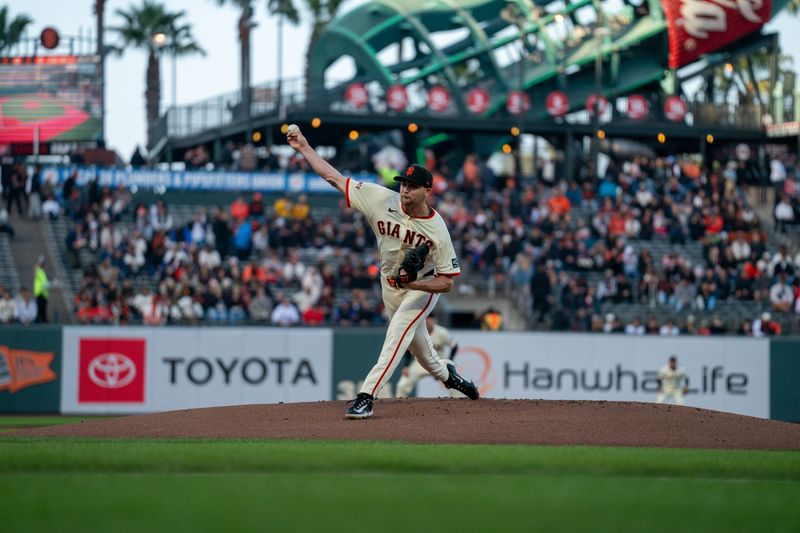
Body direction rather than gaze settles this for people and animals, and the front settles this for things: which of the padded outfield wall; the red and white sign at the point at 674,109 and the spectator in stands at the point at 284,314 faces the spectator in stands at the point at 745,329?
the red and white sign

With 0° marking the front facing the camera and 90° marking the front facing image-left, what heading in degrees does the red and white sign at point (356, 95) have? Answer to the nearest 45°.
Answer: approximately 0°

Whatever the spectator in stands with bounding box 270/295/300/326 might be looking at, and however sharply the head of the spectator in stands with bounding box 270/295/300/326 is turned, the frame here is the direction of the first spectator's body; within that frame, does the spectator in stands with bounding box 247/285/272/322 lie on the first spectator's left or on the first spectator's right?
on the first spectator's right

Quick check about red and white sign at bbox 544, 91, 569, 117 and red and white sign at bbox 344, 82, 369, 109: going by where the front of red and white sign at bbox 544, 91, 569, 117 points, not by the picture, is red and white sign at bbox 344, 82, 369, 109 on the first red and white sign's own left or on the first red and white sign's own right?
on the first red and white sign's own right

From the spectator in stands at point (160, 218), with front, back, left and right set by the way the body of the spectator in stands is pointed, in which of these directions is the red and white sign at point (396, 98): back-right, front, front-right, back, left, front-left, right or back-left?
back-left

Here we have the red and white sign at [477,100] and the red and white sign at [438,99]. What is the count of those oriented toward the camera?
2

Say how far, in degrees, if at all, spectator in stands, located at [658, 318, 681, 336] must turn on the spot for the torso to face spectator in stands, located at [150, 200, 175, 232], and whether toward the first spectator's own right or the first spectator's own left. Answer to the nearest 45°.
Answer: approximately 90° to the first spectator's own right

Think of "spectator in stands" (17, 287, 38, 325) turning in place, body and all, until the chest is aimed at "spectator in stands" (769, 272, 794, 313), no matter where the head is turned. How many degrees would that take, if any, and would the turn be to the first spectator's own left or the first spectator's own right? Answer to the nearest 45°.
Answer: approximately 90° to the first spectator's own left

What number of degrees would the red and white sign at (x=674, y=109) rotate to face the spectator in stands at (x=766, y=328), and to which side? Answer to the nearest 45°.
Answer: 0° — it already faces them

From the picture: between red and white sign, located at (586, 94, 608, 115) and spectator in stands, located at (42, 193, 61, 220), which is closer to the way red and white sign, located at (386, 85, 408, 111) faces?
the spectator in stands

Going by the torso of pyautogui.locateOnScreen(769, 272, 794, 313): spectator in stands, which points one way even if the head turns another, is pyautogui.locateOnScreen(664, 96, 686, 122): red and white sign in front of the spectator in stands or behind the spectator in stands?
behind

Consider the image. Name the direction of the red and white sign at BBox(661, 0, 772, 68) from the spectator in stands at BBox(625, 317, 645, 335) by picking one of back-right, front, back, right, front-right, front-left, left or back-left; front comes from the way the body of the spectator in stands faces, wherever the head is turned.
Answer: back
